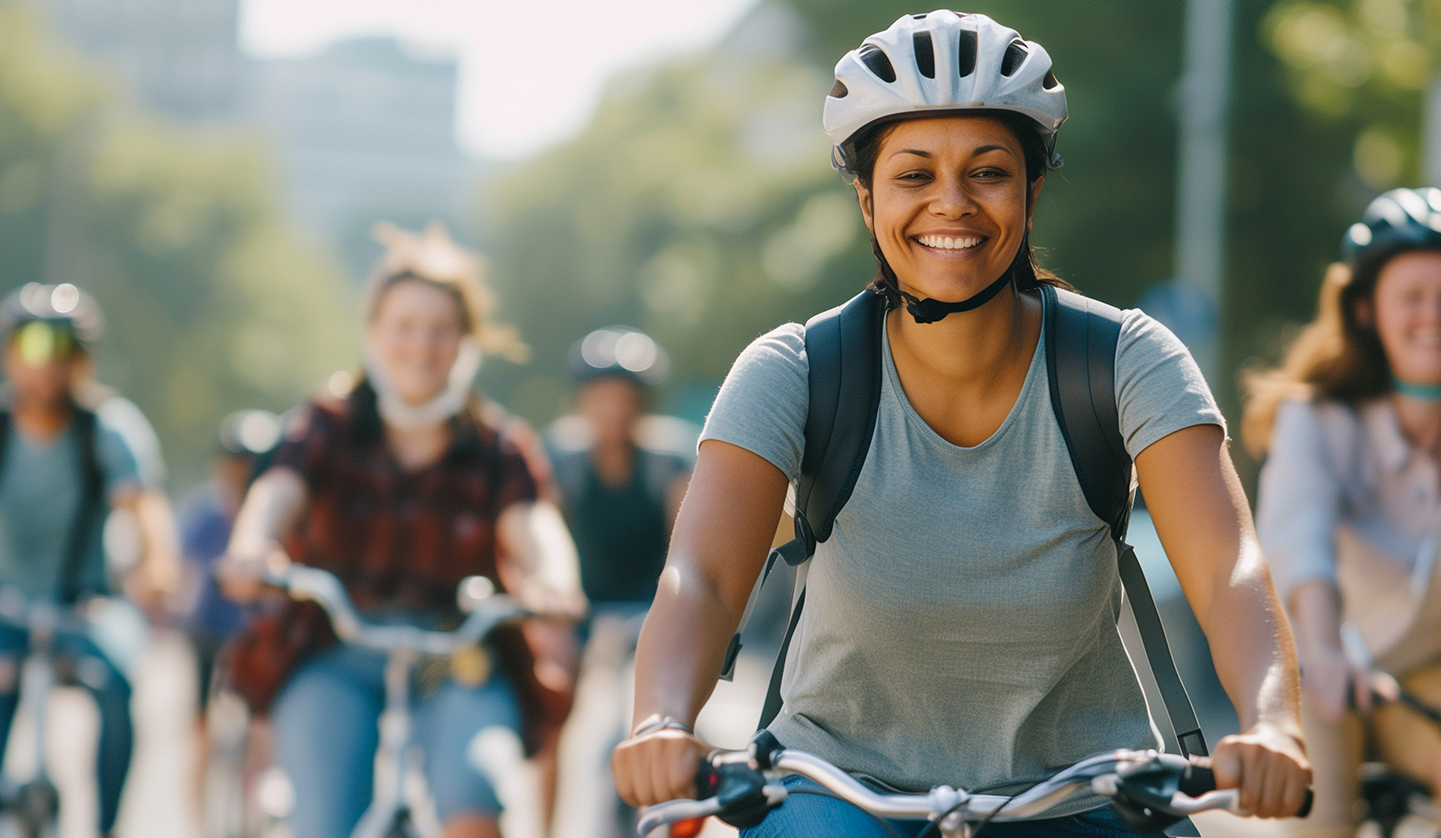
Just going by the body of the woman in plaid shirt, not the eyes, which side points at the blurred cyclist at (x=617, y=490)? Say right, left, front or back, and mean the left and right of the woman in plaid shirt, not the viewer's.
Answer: back

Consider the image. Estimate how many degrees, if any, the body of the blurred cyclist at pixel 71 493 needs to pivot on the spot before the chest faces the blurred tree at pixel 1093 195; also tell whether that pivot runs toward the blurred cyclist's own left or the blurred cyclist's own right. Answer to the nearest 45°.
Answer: approximately 135° to the blurred cyclist's own left

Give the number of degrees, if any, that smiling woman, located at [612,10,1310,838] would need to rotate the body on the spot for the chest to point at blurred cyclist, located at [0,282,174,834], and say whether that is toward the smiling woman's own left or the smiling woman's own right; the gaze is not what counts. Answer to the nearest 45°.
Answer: approximately 135° to the smiling woman's own right

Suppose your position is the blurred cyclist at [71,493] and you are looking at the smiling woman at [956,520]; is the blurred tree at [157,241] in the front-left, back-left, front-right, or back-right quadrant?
back-left

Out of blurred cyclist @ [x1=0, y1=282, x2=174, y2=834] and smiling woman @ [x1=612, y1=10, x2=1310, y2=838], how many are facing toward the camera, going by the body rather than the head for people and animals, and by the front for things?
2

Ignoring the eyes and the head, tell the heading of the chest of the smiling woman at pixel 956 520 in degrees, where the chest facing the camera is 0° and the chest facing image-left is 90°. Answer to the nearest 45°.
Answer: approximately 0°
